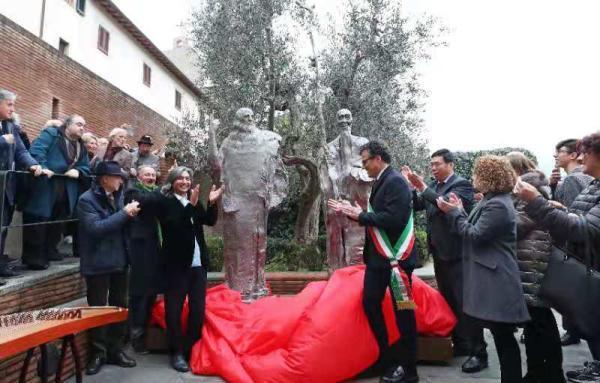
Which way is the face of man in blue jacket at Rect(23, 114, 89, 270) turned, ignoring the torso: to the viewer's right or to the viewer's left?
to the viewer's right

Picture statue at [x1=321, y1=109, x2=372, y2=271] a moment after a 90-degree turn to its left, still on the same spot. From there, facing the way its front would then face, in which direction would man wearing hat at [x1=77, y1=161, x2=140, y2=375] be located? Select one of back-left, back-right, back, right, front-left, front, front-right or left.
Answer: back-right

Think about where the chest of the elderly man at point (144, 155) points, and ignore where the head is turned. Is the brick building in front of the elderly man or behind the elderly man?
behind

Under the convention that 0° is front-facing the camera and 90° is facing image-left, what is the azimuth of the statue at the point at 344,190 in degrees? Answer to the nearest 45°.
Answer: approximately 0°

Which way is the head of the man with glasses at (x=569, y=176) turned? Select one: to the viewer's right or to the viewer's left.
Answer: to the viewer's left

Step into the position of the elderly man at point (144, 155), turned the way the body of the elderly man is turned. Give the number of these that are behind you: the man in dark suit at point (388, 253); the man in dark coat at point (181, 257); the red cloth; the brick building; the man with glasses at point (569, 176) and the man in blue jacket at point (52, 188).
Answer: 1

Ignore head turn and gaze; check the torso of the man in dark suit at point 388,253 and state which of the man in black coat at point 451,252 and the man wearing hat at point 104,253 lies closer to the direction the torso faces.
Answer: the man wearing hat

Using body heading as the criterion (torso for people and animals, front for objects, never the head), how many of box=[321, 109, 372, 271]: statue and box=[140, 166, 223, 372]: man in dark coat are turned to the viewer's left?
0

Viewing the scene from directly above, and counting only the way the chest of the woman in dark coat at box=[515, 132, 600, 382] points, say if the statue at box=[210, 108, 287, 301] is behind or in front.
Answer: in front

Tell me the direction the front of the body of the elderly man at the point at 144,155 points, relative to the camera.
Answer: toward the camera

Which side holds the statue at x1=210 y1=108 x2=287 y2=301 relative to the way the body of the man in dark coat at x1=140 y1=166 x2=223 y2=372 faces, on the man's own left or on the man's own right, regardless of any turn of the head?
on the man's own left

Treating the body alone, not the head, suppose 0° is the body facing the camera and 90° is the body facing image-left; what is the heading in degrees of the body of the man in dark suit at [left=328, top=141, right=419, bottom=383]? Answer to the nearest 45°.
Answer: approximately 90°

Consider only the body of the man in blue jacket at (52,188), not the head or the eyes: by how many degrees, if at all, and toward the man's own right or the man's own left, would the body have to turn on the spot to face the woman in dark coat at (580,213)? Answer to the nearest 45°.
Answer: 0° — they already face them

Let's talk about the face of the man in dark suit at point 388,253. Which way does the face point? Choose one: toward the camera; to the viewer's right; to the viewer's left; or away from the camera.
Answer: to the viewer's left

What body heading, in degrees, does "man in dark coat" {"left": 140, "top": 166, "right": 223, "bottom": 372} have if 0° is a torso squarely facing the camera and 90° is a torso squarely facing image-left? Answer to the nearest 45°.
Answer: approximately 315°

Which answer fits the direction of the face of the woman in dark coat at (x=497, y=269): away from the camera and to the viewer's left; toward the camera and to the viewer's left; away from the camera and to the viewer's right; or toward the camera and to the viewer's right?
away from the camera and to the viewer's left
